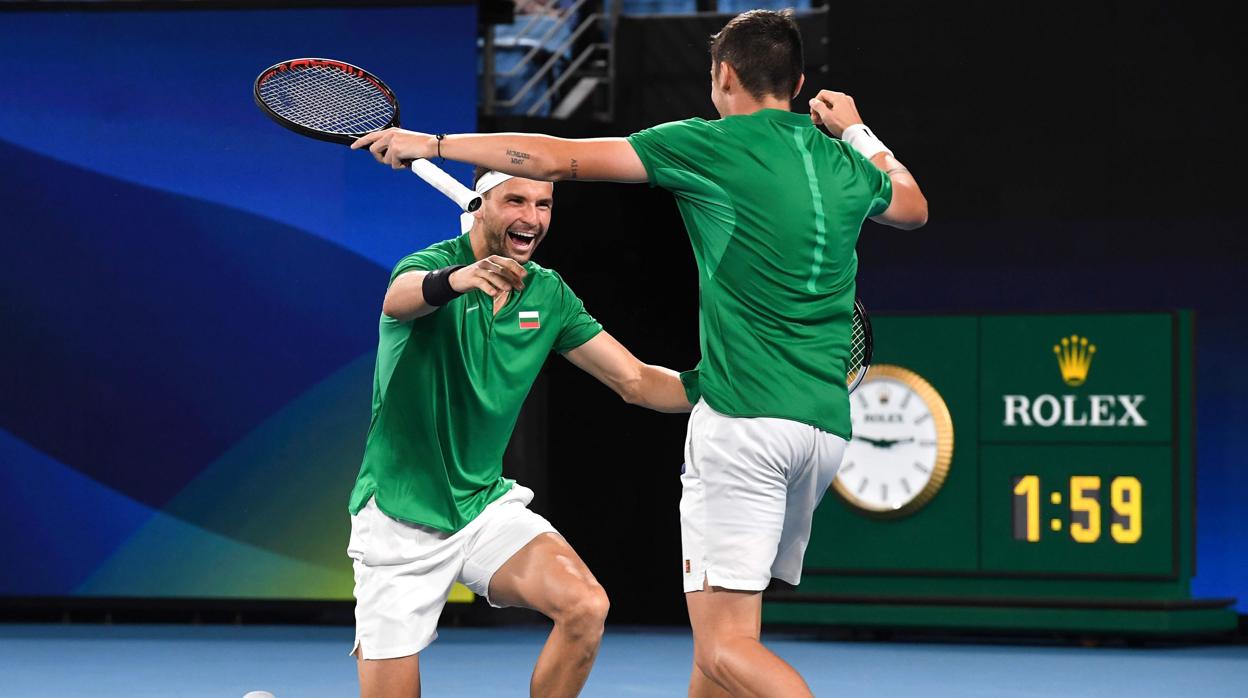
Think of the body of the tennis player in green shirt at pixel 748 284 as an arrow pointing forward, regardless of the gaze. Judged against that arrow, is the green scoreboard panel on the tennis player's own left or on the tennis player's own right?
on the tennis player's own right

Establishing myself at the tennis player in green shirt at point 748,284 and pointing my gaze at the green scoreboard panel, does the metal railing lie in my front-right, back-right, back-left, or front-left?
front-left

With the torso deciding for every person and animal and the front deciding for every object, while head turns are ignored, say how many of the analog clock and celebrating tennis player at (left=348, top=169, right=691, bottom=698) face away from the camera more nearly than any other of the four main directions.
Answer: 0

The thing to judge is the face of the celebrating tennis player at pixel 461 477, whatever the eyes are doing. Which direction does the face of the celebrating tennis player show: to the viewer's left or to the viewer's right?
to the viewer's right

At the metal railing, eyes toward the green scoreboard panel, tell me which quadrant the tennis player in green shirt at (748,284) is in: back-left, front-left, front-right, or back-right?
front-right

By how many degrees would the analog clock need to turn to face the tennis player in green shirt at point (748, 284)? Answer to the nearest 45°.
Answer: approximately 45° to its left

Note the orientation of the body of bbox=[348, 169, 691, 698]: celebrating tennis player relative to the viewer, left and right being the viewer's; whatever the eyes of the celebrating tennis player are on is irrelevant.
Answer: facing the viewer and to the right of the viewer

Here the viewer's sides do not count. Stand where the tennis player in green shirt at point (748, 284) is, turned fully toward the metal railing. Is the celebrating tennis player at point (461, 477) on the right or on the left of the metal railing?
left

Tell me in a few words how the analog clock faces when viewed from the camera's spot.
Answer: facing the viewer and to the left of the viewer

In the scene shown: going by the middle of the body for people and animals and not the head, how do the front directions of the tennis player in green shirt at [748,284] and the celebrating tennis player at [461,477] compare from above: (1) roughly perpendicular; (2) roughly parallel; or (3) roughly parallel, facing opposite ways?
roughly parallel, facing opposite ways

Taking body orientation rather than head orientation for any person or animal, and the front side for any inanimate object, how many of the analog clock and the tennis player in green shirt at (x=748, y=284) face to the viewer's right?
0

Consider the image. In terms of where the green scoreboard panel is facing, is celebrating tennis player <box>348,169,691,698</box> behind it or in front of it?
in front

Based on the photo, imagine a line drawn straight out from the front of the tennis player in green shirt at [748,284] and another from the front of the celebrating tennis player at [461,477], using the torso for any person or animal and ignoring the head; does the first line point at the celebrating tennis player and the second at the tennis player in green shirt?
yes
